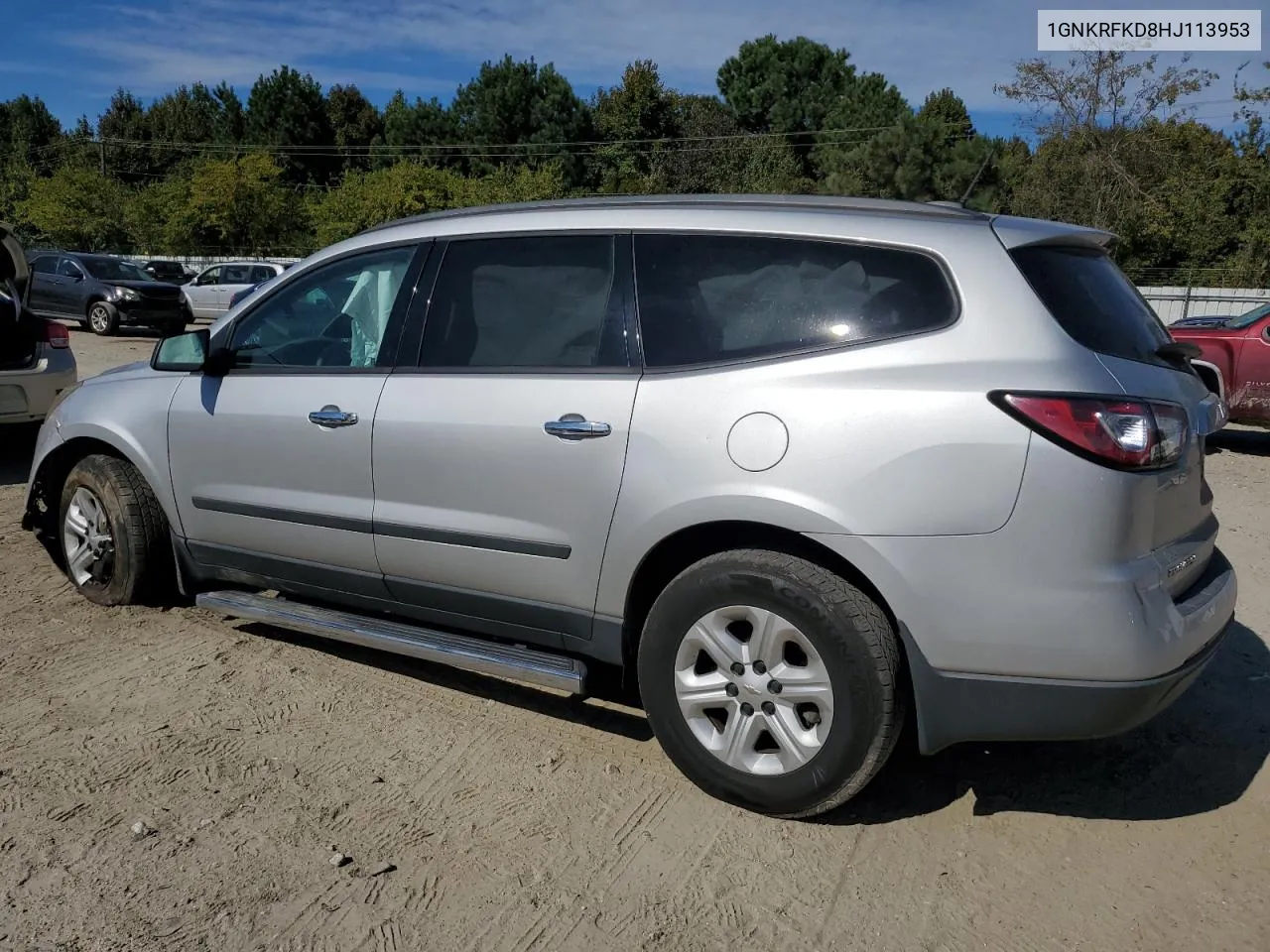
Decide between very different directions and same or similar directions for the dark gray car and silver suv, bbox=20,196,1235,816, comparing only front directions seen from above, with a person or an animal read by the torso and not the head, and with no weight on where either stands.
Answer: very different directions

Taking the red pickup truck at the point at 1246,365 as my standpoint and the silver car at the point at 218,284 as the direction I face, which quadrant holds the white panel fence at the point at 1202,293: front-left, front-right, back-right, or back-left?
front-right

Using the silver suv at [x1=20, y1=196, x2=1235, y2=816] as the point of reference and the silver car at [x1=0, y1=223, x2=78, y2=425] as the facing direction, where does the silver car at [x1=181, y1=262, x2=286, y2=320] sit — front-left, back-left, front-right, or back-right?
front-right

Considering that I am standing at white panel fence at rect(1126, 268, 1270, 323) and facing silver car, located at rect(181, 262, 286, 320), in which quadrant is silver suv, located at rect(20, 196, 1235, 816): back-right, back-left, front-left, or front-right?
front-left

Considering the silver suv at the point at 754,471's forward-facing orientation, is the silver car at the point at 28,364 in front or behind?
in front

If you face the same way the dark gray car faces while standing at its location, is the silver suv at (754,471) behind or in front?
in front

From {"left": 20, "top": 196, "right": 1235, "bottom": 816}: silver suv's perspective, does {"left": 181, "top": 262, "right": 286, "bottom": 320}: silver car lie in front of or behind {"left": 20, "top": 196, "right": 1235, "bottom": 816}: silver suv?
in front

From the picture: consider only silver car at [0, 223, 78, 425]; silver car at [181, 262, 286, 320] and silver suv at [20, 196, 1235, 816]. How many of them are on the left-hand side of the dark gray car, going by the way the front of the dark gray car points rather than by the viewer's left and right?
1

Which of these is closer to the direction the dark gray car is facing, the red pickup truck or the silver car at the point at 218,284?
the red pickup truck

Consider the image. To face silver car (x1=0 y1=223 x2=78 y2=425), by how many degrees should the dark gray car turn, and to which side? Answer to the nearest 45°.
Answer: approximately 45° to its right

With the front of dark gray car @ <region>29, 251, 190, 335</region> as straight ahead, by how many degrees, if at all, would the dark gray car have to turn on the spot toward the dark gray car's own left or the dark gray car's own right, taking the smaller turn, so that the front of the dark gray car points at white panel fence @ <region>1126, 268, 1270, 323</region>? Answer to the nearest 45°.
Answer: approximately 45° to the dark gray car's own left

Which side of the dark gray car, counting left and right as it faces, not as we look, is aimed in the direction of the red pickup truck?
front

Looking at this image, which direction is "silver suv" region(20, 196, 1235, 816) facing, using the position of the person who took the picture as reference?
facing away from the viewer and to the left of the viewer

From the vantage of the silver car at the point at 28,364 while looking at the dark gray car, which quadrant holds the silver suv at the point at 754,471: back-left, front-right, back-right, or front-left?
back-right

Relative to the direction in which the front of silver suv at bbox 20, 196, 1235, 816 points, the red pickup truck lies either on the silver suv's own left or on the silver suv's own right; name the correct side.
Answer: on the silver suv's own right

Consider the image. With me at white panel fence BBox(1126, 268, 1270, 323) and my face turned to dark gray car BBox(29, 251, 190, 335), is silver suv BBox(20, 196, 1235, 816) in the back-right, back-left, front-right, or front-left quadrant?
front-left
